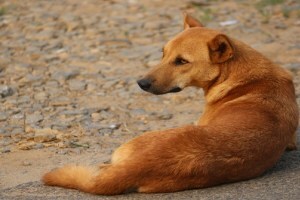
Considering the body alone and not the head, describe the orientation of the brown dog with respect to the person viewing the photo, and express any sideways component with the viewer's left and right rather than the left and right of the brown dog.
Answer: facing away from the viewer and to the right of the viewer

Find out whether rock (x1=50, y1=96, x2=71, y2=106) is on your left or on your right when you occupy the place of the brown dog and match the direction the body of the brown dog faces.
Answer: on your left

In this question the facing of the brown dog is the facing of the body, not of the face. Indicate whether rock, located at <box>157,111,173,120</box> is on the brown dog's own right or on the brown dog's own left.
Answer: on the brown dog's own left

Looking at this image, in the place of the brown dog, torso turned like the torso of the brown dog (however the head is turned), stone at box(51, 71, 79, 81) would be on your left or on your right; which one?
on your left

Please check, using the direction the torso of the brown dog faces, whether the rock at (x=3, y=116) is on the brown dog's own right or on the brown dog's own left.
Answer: on the brown dog's own left

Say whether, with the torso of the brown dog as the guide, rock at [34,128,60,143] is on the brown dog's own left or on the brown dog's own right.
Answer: on the brown dog's own left
